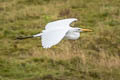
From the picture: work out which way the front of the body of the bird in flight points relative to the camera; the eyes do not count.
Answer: to the viewer's right
